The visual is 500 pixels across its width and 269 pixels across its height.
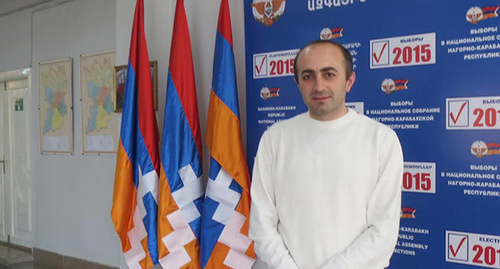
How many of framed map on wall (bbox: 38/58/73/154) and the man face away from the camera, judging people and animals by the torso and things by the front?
0

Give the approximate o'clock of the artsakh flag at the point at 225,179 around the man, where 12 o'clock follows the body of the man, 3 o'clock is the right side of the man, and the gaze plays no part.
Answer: The artsakh flag is roughly at 5 o'clock from the man.

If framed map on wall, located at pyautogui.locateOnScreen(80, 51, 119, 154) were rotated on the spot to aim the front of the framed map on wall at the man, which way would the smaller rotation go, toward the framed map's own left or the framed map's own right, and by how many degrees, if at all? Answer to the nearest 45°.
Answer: approximately 45° to the framed map's own left

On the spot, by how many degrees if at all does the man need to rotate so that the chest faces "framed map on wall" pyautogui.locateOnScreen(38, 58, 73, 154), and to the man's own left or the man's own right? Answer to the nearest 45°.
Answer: approximately 135° to the man's own right

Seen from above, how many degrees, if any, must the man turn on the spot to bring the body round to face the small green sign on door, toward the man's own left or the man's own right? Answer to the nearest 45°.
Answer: approximately 135° to the man's own right

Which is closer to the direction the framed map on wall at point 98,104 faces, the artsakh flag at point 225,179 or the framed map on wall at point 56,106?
the artsakh flag

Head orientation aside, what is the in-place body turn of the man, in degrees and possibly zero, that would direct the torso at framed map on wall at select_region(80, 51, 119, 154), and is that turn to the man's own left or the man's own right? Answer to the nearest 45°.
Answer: approximately 135° to the man's own right

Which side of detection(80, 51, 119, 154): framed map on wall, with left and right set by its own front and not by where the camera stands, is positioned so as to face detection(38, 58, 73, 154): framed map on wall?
right

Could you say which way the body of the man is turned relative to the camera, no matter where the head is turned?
toward the camera
